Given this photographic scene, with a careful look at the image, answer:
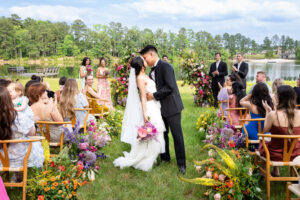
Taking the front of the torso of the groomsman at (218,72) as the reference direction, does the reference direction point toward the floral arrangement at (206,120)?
yes

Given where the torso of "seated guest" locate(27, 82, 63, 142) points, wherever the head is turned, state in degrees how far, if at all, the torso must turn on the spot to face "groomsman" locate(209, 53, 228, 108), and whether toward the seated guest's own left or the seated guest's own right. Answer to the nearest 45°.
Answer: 0° — they already face them

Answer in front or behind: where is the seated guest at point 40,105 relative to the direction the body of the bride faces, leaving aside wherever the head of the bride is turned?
behind

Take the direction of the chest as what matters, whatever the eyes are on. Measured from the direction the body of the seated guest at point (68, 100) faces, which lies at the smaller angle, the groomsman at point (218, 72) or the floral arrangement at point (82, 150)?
the groomsman

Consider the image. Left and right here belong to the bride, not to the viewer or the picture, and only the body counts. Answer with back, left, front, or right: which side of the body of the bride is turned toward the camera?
right

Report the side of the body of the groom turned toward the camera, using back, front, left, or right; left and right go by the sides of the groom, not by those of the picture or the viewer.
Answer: left

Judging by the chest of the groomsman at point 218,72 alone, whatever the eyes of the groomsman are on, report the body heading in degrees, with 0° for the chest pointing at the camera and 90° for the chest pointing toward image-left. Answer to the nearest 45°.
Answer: approximately 0°

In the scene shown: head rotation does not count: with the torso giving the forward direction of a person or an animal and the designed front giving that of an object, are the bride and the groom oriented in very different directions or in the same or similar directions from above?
very different directions

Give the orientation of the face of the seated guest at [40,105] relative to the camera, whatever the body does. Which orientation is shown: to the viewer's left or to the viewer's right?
to the viewer's right

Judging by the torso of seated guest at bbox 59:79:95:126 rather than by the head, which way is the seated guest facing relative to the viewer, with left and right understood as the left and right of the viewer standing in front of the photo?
facing away from the viewer and to the right of the viewer

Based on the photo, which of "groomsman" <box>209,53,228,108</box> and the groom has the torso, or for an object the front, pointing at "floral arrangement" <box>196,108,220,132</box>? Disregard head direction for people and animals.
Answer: the groomsman

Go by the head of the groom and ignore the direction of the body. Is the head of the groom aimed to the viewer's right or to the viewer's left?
to the viewer's left

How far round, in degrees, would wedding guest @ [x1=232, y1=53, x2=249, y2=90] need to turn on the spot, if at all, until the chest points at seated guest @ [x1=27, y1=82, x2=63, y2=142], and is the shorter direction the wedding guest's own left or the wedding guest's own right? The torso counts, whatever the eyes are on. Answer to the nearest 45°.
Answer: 0° — they already face them

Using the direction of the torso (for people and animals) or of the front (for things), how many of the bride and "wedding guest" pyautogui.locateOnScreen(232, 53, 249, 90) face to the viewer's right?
1

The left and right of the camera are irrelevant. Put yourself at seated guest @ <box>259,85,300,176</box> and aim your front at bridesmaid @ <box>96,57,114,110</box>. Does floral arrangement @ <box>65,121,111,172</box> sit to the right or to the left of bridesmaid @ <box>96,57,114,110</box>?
left

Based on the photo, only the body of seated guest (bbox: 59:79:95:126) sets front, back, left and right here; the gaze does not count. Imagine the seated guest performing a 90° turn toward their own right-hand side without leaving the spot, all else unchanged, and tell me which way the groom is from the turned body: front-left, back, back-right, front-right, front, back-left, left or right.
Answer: front

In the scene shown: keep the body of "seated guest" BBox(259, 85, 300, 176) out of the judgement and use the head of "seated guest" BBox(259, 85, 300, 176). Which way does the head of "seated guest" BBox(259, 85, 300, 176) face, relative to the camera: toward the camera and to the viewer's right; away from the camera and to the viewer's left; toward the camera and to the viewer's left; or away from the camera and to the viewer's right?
away from the camera and to the viewer's left
